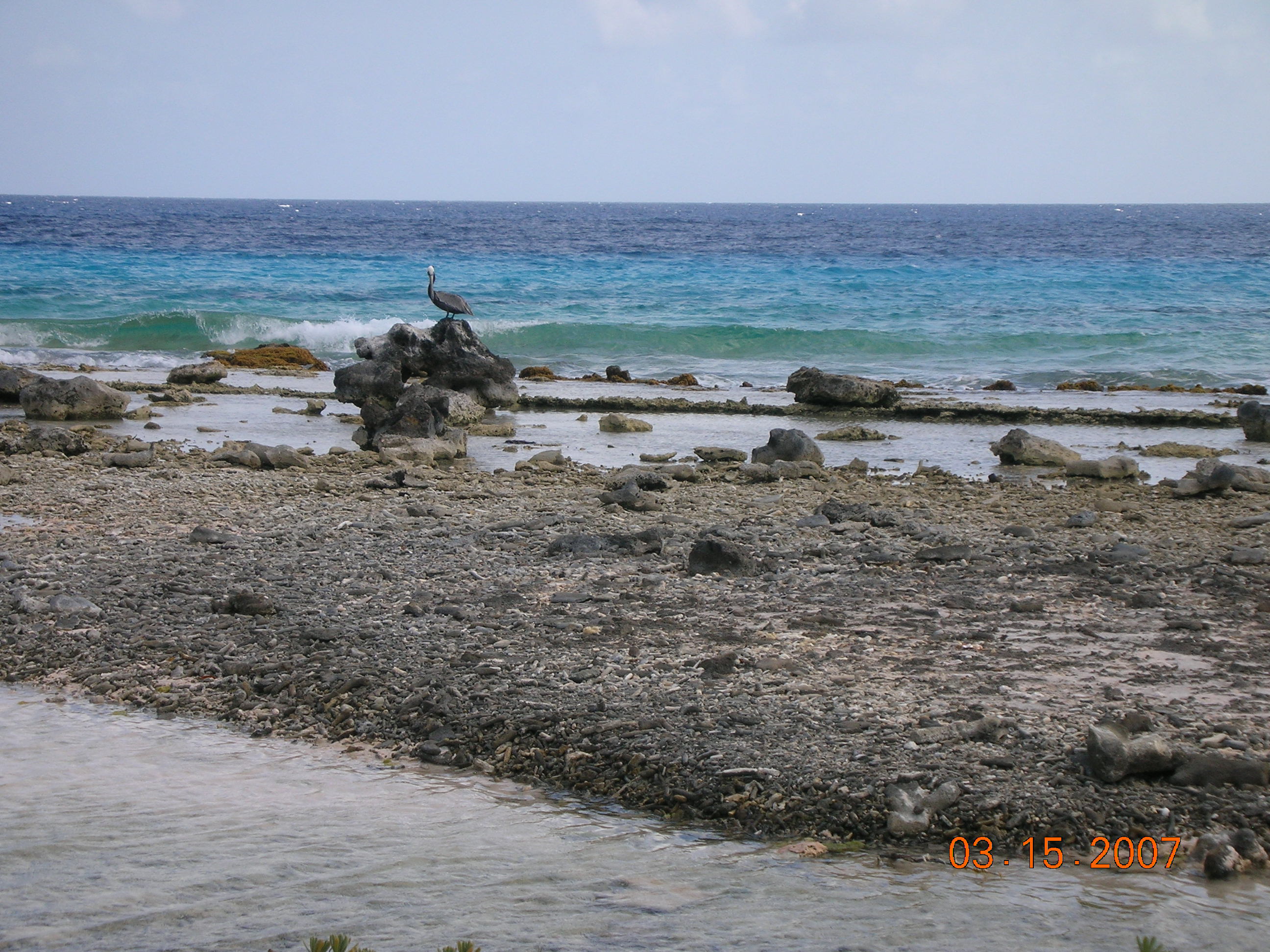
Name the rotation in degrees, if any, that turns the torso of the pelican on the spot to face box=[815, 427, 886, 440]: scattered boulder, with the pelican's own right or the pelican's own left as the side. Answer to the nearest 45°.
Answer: approximately 135° to the pelican's own left

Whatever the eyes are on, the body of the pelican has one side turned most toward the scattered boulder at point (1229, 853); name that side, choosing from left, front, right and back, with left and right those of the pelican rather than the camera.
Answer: left

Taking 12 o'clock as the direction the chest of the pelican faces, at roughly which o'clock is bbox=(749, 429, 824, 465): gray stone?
The gray stone is roughly at 8 o'clock from the pelican.

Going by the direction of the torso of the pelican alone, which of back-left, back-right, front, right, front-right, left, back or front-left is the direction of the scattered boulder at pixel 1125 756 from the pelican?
left

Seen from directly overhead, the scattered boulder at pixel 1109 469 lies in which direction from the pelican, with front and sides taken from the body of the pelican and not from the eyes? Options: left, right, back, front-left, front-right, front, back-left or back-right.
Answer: back-left

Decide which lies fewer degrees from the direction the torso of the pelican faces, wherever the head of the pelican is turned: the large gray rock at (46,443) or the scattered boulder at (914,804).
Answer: the large gray rock

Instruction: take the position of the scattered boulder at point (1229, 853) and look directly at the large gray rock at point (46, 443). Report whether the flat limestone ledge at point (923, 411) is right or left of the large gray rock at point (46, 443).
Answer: right

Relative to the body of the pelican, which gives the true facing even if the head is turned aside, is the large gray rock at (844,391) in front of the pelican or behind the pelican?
behind

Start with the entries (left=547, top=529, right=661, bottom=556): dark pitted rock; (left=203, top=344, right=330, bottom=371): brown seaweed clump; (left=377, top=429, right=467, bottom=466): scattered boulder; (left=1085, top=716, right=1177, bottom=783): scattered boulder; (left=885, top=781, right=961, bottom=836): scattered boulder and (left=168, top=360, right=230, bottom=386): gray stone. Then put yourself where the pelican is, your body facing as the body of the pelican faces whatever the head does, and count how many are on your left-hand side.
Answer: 4

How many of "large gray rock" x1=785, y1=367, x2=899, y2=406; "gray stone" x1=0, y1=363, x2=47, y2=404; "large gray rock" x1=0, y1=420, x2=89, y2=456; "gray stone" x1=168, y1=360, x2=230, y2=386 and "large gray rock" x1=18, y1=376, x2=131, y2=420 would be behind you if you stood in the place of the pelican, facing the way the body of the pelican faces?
1

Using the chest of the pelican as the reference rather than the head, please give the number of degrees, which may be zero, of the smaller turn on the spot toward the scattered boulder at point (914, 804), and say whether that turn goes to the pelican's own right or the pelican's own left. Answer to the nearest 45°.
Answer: approximately 90° to the pelican's own left

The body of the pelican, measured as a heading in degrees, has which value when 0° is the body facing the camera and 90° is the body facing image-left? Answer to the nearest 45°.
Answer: approximately 90°

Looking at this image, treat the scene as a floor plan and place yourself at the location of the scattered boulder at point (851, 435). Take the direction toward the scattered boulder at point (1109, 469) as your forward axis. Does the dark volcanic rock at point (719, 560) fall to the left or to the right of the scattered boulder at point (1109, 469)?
right

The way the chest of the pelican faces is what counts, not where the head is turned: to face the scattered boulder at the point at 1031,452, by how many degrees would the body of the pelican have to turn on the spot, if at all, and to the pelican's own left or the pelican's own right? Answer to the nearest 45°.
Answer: approximately 135° to the pelican's own left
